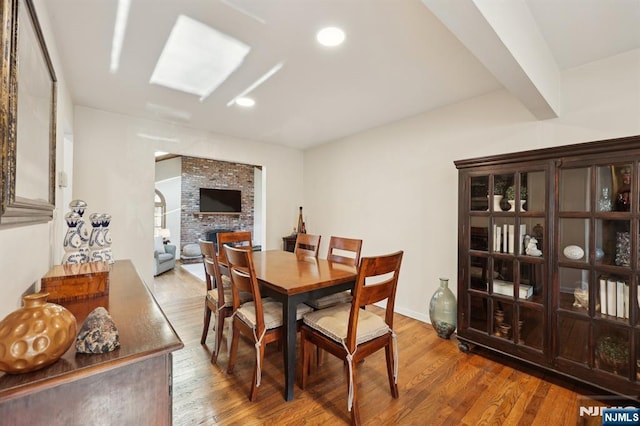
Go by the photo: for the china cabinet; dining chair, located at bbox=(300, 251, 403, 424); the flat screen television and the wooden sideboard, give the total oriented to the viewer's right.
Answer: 1

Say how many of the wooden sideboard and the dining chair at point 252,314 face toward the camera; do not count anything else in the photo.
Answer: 0

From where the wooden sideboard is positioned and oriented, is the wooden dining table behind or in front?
in front

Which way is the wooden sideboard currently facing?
to the viewer's right

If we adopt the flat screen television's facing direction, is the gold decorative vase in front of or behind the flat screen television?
in front

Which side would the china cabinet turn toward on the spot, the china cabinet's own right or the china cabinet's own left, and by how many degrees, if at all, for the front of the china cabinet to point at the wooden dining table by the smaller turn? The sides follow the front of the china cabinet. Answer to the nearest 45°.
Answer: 0° — it already faces it

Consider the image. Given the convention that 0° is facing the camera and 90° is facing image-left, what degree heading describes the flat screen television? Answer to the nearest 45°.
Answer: approximately 0°

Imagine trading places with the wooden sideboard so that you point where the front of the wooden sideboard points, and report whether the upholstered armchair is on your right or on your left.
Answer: on your left

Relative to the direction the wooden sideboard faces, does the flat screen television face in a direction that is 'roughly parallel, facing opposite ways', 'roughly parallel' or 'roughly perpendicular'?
roughly perpendicular

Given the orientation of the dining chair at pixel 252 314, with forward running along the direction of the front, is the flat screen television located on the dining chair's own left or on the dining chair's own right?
on the dining chair's own left

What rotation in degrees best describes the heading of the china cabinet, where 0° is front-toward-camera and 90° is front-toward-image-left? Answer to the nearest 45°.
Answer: approximately 45°

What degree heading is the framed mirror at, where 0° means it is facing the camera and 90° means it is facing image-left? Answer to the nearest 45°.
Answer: approximately 270°

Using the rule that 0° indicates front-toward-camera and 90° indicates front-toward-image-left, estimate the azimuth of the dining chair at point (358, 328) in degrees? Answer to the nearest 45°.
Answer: approximately 135°
